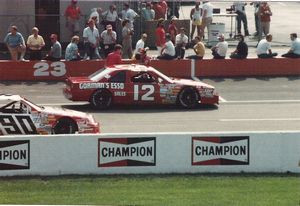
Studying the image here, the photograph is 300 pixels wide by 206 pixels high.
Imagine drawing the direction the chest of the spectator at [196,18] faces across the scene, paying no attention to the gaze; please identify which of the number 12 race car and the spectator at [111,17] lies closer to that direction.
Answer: the number 12 race car

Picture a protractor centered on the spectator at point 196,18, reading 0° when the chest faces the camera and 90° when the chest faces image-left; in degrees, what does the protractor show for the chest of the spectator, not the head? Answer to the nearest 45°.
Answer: approximately 0°

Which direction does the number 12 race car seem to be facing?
to the viewer's right

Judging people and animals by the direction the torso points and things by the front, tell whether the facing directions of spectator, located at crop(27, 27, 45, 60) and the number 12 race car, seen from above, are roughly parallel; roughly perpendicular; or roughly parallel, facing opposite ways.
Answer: roughly perpendicular

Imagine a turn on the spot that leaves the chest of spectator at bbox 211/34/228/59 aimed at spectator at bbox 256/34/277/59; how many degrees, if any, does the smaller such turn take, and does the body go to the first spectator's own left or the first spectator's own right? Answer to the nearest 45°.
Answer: approximately 135° to the first spectator's own left

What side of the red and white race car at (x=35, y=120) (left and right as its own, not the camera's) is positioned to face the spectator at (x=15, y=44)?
left

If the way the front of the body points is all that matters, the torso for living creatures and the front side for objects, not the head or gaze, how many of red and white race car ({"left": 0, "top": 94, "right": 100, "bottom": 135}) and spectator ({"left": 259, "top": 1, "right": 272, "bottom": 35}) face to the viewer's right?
1

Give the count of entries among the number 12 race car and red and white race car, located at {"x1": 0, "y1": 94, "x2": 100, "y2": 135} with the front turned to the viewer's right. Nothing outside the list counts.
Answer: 2

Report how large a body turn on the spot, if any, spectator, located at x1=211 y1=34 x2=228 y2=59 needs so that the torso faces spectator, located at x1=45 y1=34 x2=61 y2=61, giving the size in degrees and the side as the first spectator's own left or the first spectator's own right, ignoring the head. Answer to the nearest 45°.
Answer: approximately 45° to the first spectator's own right
